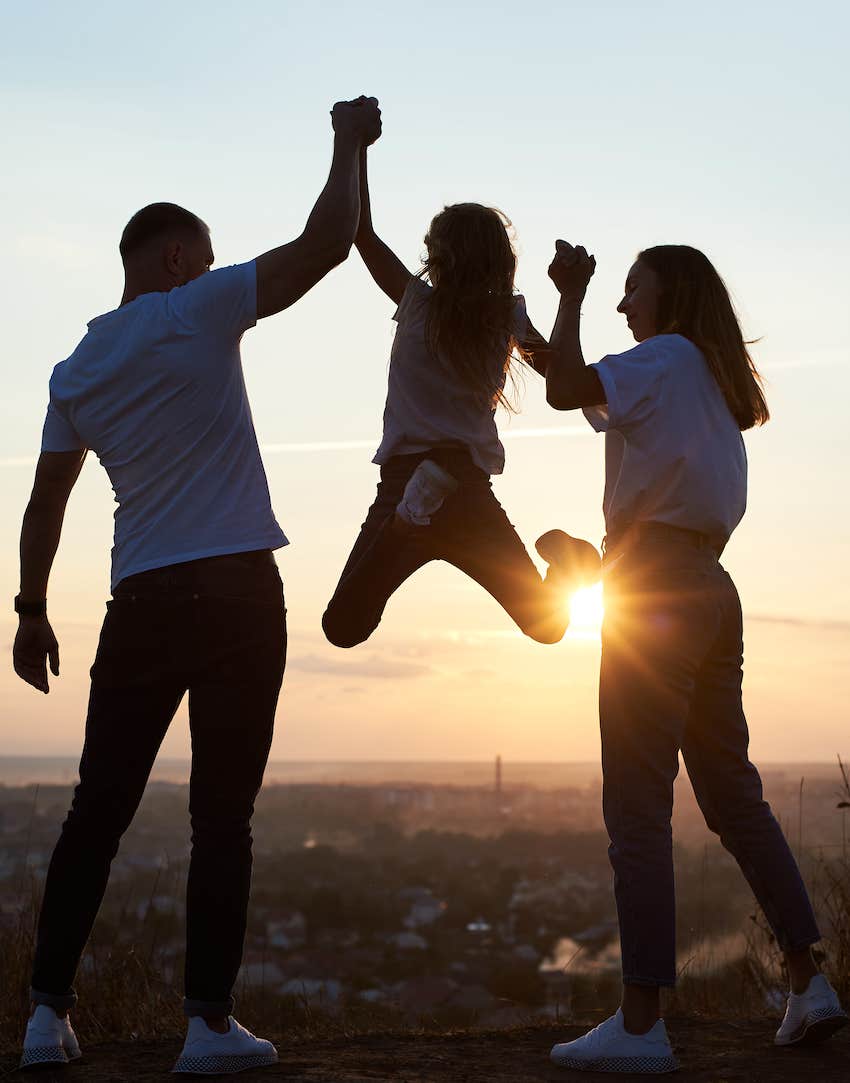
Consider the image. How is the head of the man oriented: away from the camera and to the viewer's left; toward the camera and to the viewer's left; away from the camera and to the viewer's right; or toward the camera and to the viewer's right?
away from the camera and to the viewer's right

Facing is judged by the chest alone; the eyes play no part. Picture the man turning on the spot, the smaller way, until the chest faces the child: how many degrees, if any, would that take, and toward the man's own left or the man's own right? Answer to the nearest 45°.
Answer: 0° — they already face them

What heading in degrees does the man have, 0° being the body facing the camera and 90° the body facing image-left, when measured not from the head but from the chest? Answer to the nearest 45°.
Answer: approximately 225°

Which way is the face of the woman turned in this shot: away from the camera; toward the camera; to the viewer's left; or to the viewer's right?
to the viewer's left

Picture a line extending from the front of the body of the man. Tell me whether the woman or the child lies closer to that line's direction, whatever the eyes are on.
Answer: the child

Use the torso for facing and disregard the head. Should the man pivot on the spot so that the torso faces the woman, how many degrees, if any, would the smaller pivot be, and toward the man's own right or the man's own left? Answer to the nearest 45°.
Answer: approximately 45° to the man's own right

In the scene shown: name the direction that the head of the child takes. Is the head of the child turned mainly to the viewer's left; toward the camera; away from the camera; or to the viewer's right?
away from the camera
